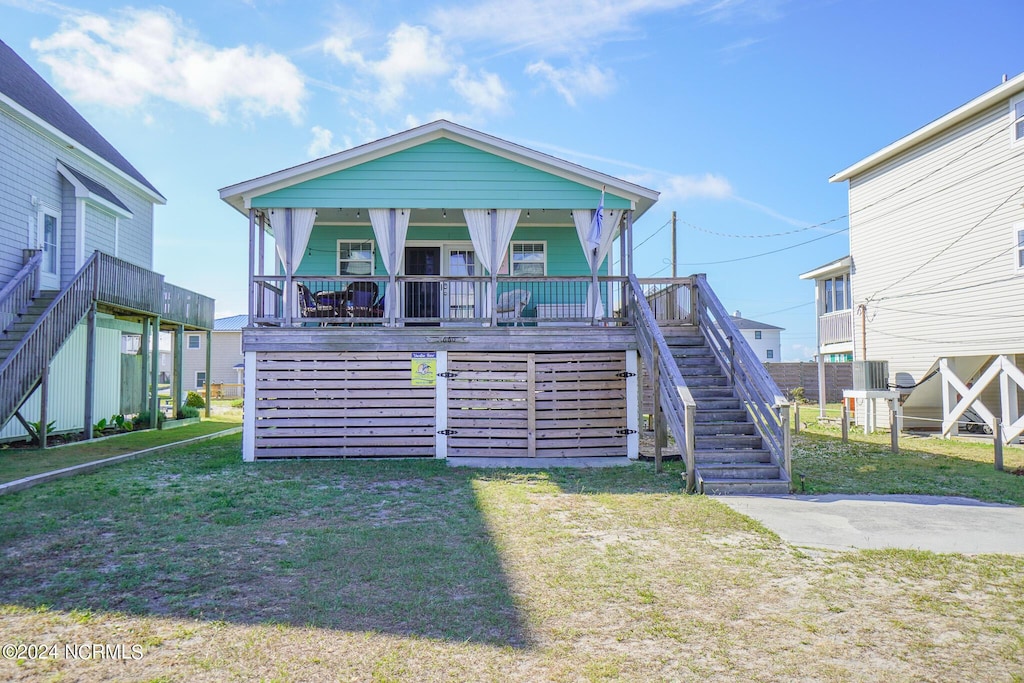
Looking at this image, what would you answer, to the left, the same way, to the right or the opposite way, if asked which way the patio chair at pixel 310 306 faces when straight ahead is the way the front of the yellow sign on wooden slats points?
to the left

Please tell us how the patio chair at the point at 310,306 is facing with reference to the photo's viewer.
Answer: facing to the right of the viewer

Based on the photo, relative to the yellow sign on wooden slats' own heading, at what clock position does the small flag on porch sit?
The small flag on porch is roughly at 9 o'clock from the yellow sign on wooden slats.

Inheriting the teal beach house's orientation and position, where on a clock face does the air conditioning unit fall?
The air conditioning unit is roughly at 8 o'clock from the teal beach house.

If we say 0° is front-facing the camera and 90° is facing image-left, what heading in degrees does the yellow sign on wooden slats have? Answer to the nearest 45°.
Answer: approximately 0°

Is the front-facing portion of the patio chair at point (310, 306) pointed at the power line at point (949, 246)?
yes

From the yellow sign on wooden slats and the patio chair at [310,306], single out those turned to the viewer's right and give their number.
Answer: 1
